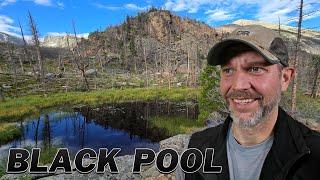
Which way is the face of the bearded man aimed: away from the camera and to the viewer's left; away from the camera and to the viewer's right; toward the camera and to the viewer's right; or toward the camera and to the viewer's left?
toward the camera and to the viewer's left

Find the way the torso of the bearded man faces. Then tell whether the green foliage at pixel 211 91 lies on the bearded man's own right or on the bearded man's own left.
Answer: on the bearded man's own right

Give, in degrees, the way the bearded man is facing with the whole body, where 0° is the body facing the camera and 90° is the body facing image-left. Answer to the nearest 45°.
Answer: approximately 45°

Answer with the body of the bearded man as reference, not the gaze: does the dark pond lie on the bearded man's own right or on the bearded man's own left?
on the bearded man's own right
